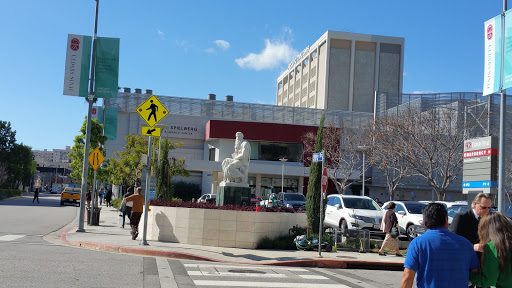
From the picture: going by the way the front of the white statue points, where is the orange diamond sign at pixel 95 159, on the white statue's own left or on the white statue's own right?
on the white statue's own right

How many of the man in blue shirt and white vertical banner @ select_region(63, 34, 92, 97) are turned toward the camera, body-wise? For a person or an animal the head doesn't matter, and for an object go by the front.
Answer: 1

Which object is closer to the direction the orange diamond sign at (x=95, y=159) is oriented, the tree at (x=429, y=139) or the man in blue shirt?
the man in blue shirt

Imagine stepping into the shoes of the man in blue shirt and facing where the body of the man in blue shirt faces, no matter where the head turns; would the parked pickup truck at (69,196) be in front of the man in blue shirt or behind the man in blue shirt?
in front

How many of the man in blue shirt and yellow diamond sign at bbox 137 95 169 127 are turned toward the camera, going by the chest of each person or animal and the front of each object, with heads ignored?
1

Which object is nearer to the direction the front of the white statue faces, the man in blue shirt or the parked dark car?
the man in blue shirt

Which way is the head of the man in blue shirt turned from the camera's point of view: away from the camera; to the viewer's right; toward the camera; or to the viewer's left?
away from the camera
